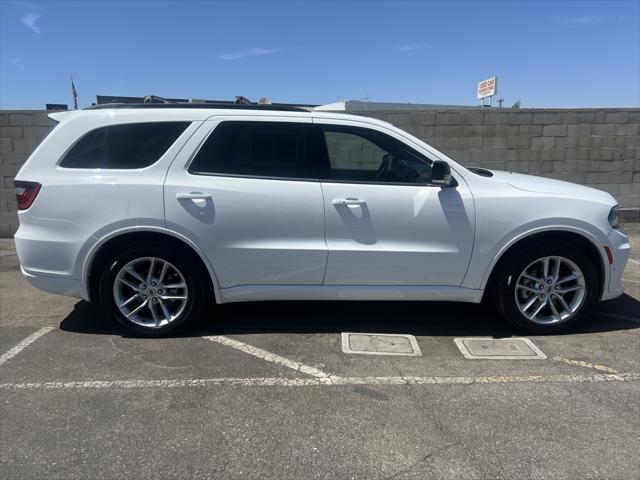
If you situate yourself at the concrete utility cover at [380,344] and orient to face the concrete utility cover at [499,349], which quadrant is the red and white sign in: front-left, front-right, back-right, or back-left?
front-left

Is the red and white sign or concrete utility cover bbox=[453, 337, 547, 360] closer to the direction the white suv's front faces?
the concrete utility cover

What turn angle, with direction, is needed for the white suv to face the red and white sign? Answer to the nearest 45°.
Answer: approximately 90° to its left

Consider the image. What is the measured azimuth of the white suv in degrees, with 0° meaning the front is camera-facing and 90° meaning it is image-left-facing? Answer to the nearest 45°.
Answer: approximately 270°
